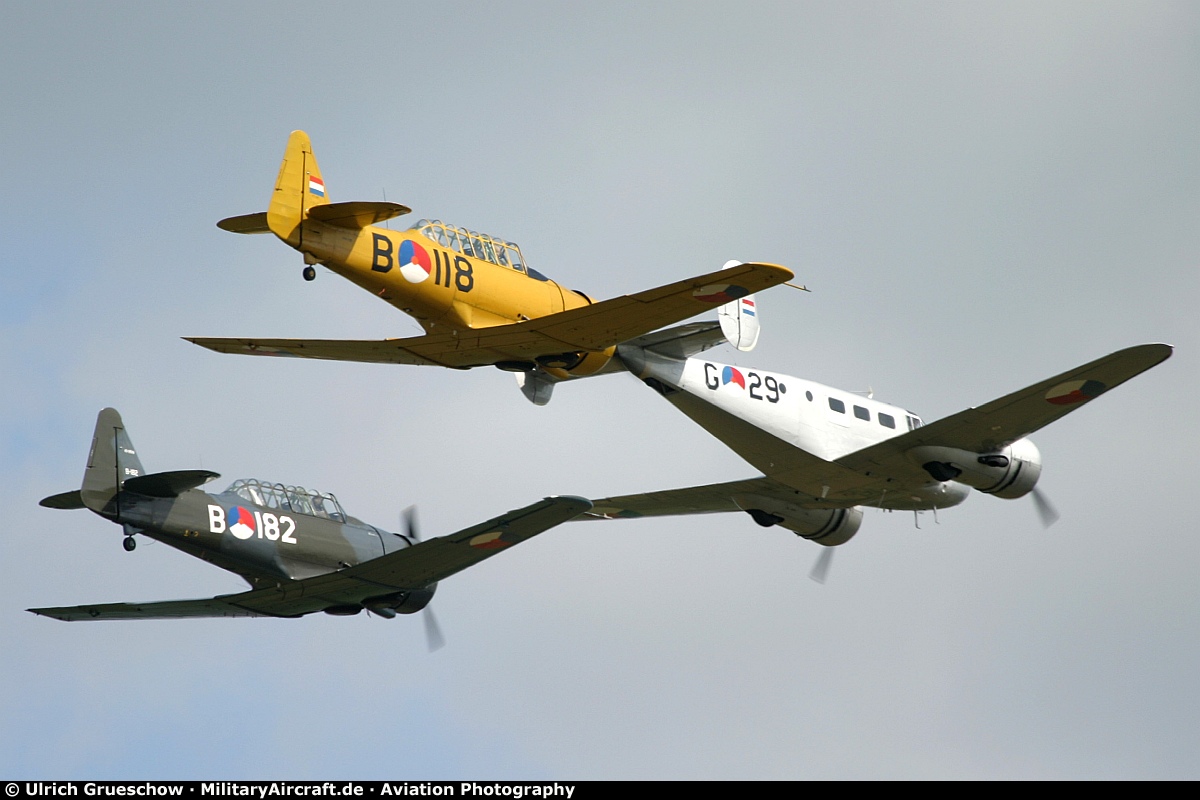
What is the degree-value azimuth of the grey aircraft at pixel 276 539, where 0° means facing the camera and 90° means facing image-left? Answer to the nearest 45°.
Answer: approximately 225°

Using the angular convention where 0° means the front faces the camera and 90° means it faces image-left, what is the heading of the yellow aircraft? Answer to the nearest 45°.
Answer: approximately 225°

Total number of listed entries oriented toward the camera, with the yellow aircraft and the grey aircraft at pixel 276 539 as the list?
0
